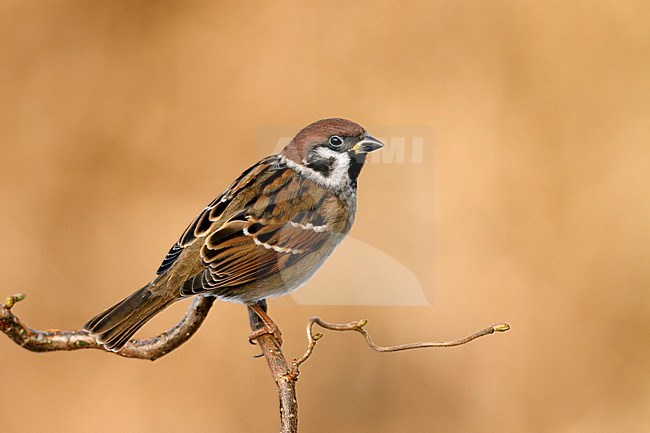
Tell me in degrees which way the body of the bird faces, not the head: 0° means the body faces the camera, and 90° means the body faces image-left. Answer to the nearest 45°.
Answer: approximately 270°
